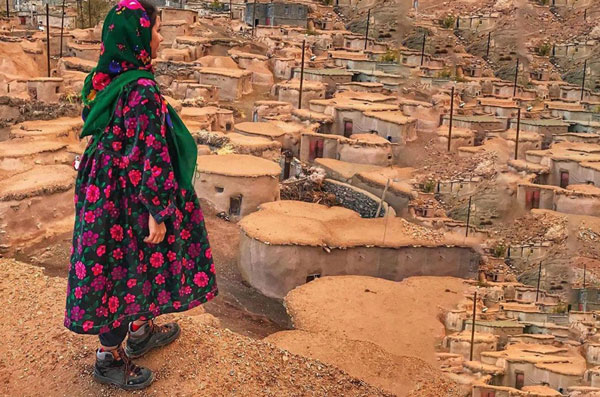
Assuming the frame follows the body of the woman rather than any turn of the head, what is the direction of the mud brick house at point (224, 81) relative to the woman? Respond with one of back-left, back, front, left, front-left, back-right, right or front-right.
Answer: left

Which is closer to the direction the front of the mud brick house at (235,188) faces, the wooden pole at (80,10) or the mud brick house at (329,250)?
the mud brick house

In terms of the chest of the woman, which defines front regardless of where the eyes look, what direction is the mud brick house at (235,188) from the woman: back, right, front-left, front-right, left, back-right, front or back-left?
left

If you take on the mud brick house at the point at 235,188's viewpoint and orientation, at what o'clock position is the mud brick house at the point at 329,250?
the mud brick house at the point at 329,250 is roughly at 11 o'clock from the mud brick house at the point at 235,188.

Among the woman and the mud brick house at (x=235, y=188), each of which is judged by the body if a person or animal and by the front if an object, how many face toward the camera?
1

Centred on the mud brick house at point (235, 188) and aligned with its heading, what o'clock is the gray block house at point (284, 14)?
the gray block house at point (284, 14) is roughly at 6 o'clock from the mud brick house at point (235, 188).

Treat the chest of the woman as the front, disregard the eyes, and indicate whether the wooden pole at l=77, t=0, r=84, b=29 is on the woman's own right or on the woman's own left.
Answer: on the woman's own left

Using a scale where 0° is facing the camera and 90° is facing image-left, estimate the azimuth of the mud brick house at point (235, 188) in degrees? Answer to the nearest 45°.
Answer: approximately 0°

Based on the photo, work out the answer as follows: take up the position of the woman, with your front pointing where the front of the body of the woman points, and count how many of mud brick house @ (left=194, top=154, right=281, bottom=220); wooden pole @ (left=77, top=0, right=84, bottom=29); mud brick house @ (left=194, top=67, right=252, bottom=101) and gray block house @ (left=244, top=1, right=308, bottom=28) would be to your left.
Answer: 4

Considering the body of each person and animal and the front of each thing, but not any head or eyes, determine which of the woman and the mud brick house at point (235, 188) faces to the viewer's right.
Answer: the woman

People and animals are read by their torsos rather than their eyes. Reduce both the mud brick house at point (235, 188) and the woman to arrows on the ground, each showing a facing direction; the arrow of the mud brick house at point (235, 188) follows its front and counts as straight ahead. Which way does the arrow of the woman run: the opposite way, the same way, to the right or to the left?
to the left

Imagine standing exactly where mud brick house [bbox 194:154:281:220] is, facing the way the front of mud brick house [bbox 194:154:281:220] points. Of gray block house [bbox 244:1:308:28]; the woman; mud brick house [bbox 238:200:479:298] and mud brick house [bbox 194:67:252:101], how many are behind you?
2

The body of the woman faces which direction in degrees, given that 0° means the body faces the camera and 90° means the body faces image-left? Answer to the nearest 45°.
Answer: approximately 270°
